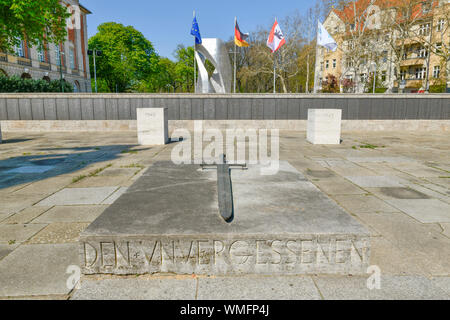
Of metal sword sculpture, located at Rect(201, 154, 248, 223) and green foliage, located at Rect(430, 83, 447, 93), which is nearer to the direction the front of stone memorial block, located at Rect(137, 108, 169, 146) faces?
the metal sword sculpture

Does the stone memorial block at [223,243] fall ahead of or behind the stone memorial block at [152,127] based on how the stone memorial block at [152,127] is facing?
ahead

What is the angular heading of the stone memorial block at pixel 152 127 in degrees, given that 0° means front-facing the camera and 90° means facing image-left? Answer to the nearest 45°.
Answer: approximately 0°

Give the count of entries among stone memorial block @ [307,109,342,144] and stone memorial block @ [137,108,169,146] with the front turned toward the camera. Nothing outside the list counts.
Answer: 2

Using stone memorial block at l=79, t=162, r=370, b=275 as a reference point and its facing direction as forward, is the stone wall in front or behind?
behind

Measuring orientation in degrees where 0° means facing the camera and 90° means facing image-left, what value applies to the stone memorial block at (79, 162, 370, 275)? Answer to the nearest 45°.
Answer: approximately 0°

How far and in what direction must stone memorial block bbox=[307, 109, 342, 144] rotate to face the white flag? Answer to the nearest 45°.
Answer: approximately 180°

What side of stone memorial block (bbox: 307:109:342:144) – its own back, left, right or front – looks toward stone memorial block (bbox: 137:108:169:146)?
right

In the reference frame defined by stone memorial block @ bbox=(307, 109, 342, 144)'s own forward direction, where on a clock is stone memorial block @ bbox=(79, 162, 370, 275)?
stone memorial block @ bbox=(79, 162, 370, 275) is roughly at 12 o'clock from stone memorial block @ bbox=(307, 109, 342, 144).

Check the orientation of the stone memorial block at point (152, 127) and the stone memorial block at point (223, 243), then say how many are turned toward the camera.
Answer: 2

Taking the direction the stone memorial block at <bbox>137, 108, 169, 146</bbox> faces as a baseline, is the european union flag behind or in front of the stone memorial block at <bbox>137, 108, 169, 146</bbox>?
behind
